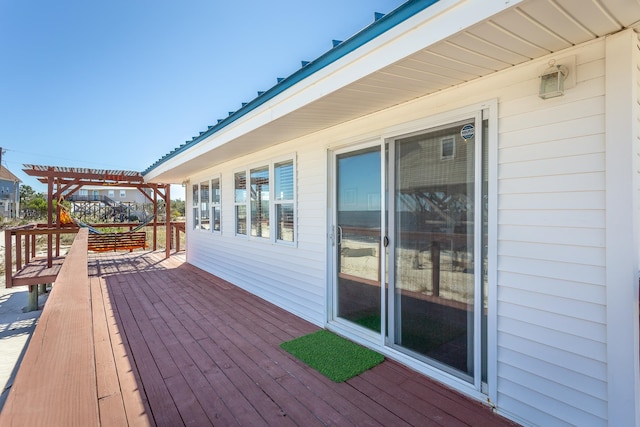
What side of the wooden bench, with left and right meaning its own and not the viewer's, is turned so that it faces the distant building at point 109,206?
back

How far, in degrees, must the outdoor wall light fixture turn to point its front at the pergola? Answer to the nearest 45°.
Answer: approximately 45° to its right

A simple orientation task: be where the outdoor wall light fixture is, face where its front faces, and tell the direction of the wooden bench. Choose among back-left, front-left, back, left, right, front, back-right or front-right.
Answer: front-right

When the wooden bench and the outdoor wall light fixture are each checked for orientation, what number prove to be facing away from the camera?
0
